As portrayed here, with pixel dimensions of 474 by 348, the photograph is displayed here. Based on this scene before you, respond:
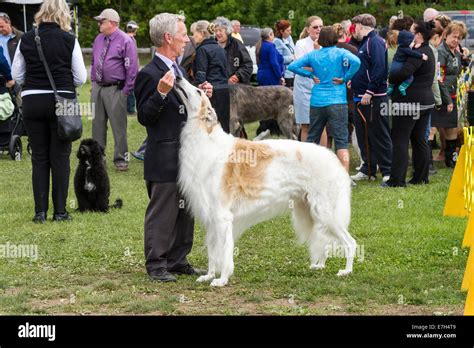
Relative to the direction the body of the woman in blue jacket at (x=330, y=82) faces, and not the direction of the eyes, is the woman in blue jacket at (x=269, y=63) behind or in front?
in front

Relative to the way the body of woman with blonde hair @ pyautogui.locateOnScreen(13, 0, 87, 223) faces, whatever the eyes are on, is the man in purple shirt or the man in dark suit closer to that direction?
the man in purple shirt

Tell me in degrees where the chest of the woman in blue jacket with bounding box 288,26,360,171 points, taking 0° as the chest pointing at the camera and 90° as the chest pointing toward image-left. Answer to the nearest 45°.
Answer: approximately 180°

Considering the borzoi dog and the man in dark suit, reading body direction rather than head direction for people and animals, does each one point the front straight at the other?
yes

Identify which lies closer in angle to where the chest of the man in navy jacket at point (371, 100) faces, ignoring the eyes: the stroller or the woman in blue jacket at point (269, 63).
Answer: the stroller

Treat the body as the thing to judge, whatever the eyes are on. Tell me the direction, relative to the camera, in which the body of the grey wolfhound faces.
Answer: to the viewer's left

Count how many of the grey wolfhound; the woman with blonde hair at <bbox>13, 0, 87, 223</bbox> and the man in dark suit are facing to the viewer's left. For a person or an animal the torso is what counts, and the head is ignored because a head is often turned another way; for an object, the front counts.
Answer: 1

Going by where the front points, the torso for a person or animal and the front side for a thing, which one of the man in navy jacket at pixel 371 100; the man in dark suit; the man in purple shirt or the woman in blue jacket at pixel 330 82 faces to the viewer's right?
the man in dark suit

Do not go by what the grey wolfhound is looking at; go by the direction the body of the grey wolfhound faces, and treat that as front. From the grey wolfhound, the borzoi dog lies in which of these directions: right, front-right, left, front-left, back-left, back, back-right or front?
left

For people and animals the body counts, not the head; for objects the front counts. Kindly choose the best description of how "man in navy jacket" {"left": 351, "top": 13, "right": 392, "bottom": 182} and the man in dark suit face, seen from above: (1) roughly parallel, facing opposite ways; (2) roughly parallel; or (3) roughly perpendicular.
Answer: roughly parallel, facing opposite ways

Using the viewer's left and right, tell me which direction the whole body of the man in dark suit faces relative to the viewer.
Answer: facing to the right of the viewer

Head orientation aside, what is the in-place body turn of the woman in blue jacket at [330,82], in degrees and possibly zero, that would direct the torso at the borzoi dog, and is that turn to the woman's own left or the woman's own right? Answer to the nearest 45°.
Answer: approximately 180°

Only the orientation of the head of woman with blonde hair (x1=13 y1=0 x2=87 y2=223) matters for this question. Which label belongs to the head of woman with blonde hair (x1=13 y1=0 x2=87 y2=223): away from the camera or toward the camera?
away from the camera
